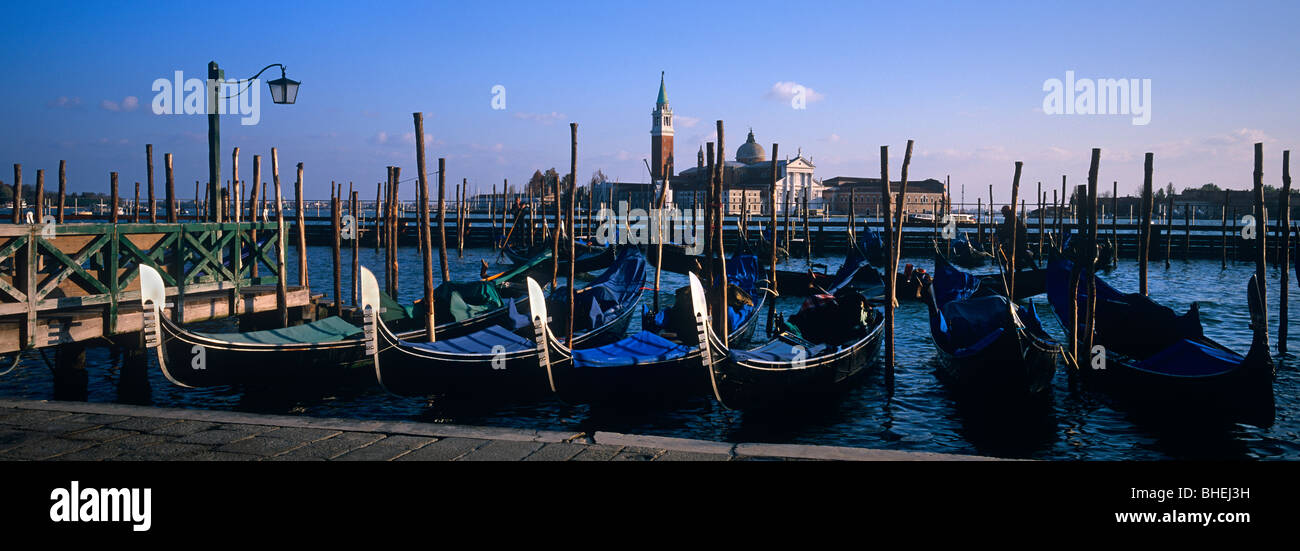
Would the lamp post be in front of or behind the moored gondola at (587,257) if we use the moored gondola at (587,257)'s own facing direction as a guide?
in front

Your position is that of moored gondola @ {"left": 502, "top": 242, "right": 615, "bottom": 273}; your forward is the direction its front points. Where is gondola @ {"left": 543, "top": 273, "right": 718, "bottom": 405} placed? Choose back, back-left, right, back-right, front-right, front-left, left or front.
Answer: front-left

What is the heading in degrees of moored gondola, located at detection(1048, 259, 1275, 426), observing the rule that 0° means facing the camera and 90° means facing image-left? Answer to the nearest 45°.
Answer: approximately 315°

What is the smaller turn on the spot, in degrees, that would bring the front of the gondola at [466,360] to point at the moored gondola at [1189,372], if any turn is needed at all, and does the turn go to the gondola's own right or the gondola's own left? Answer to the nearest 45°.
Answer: approximately 135° to the gondola's own left

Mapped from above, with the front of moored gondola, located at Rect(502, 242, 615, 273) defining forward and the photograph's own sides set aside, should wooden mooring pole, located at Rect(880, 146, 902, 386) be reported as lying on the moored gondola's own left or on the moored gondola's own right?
on the moored gondola's own left

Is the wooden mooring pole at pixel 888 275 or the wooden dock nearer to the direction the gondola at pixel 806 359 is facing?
the wooden dock

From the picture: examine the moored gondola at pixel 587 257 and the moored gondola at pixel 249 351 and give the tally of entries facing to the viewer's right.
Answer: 0

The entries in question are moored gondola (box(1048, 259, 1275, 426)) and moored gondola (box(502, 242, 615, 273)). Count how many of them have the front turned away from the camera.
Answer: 0

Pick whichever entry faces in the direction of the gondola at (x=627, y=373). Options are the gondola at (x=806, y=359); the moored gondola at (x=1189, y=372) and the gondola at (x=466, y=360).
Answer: the gondola at (x=806, y=359)

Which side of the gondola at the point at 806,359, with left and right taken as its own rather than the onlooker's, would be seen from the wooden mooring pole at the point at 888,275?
back

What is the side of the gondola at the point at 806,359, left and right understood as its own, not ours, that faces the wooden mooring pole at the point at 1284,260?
back
